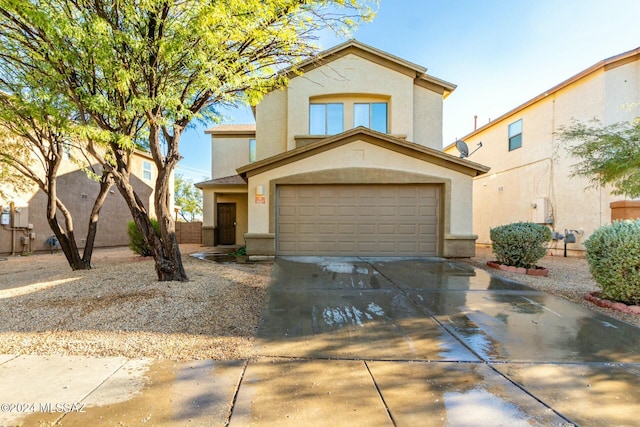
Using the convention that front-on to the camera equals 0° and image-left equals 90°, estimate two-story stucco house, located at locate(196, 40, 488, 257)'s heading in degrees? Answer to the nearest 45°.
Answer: approximately 0°

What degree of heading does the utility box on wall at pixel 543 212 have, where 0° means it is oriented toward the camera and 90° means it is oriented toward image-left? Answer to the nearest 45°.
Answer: approximately 45°

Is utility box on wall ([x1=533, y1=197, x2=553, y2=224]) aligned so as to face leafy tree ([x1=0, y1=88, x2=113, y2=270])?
yes
